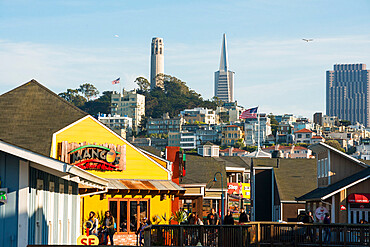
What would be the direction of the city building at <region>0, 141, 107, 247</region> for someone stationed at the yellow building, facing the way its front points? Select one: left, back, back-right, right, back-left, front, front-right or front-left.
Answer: front

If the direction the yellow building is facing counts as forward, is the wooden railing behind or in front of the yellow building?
in front

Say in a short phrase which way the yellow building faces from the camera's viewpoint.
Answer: facing the viewer

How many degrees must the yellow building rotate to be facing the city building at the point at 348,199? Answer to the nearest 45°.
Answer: approximately 90° to its left

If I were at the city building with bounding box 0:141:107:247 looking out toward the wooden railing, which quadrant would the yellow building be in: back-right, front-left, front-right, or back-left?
front-left

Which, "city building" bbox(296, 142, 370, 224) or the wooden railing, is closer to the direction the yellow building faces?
the wooden railing
